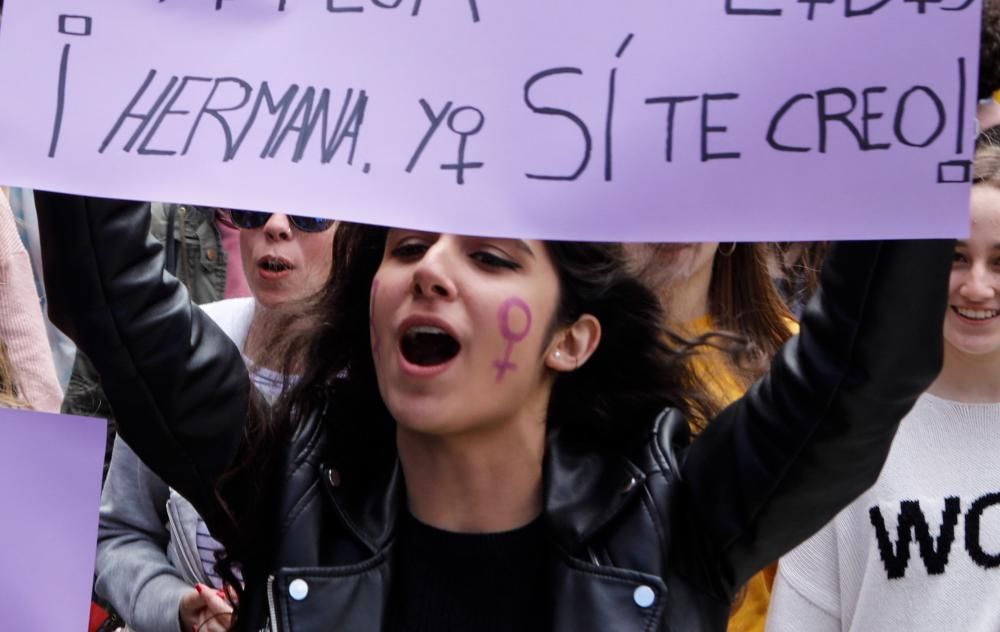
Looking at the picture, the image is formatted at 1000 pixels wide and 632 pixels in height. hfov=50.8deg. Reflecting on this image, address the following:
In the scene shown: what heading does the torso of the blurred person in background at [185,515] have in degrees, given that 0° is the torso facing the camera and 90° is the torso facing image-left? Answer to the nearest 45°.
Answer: approximately 0°

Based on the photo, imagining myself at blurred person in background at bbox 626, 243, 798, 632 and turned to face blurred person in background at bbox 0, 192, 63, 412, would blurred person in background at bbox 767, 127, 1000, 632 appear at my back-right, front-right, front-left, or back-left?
back-left

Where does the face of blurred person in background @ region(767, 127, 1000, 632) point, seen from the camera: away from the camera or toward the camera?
toward the camera

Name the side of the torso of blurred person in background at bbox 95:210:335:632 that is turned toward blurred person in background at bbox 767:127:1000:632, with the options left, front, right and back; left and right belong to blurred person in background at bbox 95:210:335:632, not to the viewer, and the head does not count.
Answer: left

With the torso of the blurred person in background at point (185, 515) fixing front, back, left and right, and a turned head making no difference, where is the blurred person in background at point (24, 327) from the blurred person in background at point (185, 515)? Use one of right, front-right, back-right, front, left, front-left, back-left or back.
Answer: back-right

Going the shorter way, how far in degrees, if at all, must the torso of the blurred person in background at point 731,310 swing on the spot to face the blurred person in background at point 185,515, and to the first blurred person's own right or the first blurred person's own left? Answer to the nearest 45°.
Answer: approximately 45° to the first blurred person's own right

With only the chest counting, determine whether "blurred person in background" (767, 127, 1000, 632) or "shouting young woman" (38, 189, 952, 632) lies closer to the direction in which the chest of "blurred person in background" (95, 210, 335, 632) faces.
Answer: the shouting young woman

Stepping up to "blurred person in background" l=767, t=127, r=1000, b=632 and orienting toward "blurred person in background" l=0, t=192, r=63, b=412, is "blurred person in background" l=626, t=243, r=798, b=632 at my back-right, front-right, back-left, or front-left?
front-right

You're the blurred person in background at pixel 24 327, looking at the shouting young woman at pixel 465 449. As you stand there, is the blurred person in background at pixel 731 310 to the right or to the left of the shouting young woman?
left

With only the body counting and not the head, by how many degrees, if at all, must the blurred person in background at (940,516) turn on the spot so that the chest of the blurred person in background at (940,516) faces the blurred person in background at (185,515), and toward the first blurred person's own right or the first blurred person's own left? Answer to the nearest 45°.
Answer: approximately 90° to the first blurred person's own right

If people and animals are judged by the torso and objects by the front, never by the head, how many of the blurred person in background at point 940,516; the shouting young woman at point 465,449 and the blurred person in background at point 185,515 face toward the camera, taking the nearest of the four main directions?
3

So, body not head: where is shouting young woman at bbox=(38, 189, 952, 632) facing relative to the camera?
toward the camera

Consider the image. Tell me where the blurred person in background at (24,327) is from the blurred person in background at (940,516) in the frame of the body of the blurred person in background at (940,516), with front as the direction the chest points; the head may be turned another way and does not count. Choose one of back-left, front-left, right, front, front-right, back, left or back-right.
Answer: right

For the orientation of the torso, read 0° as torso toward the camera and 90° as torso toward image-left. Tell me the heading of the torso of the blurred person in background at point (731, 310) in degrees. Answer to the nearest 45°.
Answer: approximately 45°

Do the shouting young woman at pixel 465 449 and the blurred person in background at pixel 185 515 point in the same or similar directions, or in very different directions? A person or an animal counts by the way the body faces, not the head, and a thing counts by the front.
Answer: same or similar directions

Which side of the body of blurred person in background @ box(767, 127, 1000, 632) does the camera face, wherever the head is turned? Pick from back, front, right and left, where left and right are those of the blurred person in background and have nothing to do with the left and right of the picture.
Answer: front

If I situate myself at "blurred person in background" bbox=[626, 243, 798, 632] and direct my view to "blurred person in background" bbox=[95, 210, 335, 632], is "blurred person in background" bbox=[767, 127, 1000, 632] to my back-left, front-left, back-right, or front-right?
back-left

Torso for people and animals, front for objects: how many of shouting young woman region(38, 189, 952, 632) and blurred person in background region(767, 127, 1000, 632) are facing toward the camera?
2

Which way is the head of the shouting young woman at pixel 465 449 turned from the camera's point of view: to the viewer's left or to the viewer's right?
to the viewer's left

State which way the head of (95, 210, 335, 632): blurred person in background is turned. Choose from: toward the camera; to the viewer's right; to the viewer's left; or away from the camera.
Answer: toward the camera
